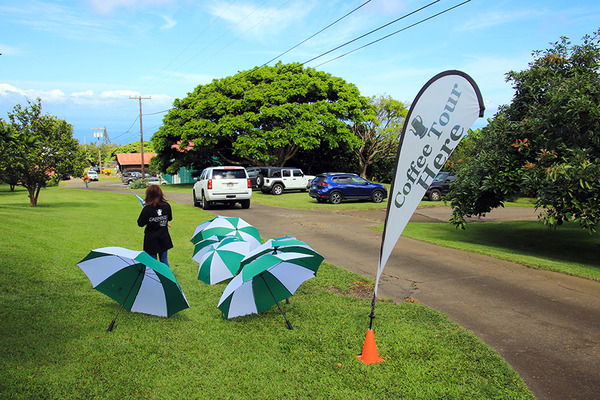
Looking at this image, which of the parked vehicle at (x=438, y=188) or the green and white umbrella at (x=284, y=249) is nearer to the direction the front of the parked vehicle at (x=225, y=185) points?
the parked vehicle

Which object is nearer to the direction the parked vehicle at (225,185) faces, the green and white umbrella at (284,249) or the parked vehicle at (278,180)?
the parked vehicle

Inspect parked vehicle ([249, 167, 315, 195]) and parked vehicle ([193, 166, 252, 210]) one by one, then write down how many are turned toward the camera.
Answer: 0

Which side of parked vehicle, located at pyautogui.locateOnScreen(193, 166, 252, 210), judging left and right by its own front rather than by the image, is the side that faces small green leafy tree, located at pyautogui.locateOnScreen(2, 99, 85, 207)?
left

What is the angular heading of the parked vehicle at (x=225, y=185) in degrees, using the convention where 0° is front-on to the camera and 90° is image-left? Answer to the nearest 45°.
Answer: approximately 180°

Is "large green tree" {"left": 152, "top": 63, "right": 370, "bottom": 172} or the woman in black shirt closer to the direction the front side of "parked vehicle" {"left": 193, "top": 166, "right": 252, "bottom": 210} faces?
the large green tree

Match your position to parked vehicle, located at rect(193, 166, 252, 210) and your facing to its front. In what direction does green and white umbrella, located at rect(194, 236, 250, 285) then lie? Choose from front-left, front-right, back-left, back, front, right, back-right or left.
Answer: back

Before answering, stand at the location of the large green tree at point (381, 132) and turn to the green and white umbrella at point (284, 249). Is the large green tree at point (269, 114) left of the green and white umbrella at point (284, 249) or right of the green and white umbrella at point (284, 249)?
right

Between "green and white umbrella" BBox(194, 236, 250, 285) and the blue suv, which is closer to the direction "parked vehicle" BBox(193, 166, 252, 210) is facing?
the blue suv

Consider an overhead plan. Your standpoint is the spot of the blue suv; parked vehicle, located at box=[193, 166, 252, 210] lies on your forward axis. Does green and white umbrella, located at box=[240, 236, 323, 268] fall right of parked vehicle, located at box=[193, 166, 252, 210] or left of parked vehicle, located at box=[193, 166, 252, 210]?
left

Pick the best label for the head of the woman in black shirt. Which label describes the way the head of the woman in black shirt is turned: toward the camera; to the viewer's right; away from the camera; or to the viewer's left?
away from the camera

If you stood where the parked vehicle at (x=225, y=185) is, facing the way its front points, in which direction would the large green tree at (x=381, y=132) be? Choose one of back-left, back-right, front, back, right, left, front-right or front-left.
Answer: front-right
